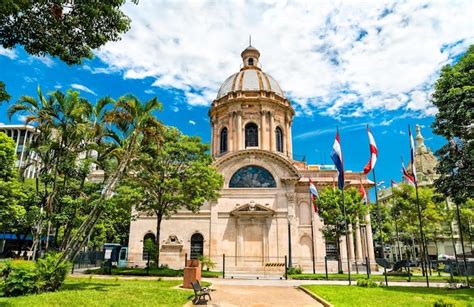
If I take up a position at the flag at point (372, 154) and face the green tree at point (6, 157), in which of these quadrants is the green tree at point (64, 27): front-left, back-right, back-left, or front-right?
front-left

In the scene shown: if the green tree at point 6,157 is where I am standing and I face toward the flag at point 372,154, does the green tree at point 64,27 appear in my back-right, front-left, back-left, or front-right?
front-right

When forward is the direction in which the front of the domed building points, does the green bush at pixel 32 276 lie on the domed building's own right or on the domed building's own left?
on the domed building's own right

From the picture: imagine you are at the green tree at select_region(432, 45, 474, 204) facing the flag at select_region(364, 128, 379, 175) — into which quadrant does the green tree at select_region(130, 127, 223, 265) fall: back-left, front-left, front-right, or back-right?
front-left

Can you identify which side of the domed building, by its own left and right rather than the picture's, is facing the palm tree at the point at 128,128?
right

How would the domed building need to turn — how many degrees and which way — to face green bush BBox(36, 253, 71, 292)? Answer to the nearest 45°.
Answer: approximately 90° to its right

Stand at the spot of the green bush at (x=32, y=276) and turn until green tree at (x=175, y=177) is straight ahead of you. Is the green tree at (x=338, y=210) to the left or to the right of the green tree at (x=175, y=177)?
right

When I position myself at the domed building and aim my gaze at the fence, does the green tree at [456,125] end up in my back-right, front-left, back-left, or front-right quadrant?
front-left

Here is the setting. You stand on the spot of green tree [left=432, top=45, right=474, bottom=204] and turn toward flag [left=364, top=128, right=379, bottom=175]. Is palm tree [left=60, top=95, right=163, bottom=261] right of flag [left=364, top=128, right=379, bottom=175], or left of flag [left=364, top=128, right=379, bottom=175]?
left
